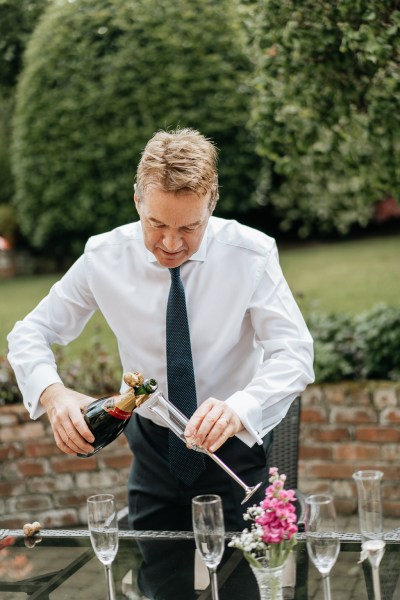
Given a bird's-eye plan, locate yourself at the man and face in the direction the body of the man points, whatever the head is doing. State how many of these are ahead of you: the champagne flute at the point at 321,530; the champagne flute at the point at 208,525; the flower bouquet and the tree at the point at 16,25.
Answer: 3

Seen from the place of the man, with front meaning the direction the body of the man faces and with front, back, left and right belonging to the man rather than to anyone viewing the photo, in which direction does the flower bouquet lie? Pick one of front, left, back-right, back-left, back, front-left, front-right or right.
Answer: front

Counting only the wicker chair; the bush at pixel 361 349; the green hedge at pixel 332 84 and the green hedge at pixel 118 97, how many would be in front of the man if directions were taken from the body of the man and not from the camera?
0

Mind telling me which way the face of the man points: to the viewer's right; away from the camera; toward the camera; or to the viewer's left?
toward the camera

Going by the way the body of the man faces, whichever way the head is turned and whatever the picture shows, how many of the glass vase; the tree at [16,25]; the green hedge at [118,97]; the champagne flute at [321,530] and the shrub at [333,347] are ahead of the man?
2

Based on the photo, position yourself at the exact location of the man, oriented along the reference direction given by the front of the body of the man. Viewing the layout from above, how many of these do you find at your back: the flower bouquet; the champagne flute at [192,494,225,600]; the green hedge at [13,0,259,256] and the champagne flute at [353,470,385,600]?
1

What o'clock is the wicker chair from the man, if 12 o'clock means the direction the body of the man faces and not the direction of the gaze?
The wicker chair is roughly at 7 o'clock from the man.

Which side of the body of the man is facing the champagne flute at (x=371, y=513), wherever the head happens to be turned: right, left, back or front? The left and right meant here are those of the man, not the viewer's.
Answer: front

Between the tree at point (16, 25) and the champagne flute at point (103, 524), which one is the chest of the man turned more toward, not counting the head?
the champagne flute

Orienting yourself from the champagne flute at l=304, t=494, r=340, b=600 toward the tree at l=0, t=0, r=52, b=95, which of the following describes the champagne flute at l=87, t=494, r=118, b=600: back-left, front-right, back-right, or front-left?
front-left

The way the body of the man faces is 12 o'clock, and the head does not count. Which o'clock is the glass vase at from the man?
The glass vase is roughly at 12 o'clock from the man.

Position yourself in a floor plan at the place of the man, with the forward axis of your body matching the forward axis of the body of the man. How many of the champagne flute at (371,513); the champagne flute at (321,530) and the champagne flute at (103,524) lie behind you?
0

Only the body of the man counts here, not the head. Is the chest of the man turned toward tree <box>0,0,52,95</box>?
no

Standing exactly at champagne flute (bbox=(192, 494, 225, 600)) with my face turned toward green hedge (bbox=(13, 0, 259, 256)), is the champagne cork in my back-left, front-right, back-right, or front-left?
front-left

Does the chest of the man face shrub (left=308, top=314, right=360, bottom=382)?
no

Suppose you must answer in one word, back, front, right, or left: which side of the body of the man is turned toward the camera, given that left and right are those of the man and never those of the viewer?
front

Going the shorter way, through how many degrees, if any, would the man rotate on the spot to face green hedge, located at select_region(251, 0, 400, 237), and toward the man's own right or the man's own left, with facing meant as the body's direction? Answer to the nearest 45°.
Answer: approximately 135° to the man's own left
